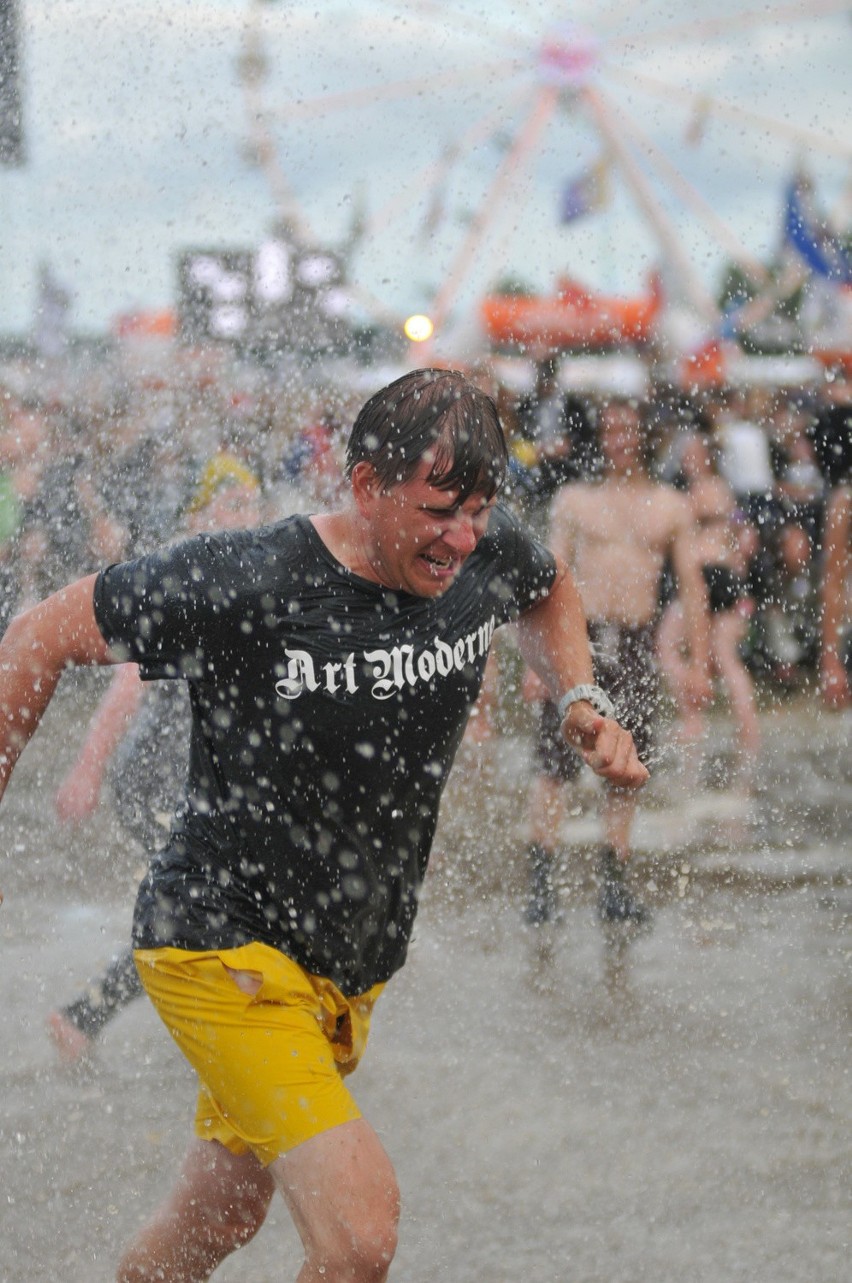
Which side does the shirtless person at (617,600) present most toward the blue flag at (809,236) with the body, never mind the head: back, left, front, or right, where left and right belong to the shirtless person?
back

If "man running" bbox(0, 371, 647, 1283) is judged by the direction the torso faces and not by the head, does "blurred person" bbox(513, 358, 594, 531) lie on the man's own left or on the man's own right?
on the man's own left

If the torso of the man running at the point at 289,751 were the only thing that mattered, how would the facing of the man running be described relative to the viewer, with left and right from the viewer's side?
facing the viewer and to the right of the viewer

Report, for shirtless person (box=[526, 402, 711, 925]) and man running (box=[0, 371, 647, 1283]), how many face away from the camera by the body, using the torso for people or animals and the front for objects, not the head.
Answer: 0

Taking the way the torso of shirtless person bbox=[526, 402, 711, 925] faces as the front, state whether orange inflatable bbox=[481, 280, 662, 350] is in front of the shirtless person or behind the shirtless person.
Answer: behind

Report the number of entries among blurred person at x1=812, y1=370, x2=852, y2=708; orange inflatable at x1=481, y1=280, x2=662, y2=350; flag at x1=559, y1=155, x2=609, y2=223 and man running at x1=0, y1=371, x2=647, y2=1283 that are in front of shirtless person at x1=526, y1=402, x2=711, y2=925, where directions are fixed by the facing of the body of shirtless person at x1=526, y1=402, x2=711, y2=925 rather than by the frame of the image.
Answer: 1

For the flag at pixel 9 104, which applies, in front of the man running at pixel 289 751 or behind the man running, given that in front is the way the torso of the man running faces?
behind

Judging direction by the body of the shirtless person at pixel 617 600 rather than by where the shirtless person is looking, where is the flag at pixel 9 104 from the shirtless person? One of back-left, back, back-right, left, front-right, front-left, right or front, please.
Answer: back-right

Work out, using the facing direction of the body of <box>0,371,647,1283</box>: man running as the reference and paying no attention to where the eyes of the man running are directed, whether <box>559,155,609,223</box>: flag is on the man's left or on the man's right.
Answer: on the man's left

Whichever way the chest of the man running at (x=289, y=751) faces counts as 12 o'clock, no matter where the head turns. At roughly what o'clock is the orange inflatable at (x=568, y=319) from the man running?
The orange inflatable is roughly at 8 o'clock from the man running.

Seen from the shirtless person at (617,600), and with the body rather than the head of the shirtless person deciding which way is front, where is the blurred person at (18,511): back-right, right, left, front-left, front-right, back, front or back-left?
back-right

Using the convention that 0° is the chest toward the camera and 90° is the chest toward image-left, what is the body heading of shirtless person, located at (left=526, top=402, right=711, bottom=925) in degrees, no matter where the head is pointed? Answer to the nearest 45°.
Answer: approximately 0°
